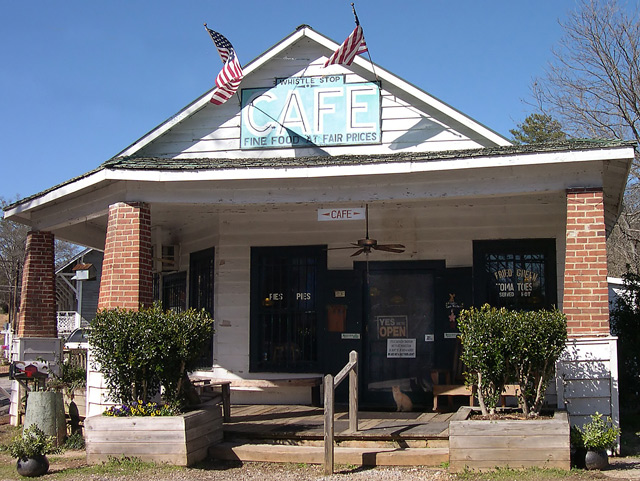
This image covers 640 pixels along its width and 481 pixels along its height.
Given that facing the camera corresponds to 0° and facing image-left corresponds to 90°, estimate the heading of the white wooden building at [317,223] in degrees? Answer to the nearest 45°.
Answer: approximately 0°

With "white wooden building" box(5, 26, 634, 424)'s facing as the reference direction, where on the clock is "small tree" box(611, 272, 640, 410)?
The small tree is roughly at 9 o'clock from the white wooden building.

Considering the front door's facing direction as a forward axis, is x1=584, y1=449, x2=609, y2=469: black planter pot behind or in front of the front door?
in front

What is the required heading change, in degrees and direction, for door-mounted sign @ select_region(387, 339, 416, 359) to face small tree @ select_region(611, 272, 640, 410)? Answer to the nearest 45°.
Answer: approximately 90° to its left

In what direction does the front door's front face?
toward the camera

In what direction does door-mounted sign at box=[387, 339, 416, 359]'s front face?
toward the camera

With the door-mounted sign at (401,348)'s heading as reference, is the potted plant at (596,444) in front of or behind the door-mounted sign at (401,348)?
in front

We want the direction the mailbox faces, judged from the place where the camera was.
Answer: facing to the left of the viewer

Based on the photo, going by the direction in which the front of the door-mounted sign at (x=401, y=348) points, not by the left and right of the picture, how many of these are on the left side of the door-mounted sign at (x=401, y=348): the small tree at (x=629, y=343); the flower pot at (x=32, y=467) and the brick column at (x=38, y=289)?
1

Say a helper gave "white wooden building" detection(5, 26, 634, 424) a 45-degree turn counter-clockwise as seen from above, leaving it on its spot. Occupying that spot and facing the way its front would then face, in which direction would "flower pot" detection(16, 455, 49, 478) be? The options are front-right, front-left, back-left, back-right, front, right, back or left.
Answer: right

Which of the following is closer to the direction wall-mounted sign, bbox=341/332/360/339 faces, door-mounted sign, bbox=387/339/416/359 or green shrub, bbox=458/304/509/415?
the green shrub
